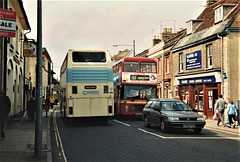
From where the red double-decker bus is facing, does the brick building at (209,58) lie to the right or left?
on its left

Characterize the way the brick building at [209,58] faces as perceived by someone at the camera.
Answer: facing the viewer and to the left of the viewer

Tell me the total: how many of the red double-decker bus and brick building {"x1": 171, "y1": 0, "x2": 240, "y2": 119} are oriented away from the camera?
0

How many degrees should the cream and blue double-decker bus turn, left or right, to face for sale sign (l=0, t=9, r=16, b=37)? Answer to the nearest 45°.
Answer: approximately 180°

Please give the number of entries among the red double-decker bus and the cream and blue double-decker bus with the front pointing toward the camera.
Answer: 1

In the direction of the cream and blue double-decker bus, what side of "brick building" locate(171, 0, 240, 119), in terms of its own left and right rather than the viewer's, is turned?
front

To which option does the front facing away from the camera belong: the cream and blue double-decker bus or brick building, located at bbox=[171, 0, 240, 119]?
the cream and blue double-decker bus

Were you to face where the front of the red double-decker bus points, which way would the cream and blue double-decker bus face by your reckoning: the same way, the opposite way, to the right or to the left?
the opposite way

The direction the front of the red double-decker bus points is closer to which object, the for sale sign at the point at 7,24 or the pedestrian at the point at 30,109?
the for sale sign

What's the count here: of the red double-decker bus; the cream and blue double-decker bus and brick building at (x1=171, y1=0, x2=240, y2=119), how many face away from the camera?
1

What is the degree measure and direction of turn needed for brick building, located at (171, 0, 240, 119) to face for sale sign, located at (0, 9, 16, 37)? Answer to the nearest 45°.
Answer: approximately 45° to its left

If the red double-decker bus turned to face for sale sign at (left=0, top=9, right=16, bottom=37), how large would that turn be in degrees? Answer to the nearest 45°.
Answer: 0° — it already faces it

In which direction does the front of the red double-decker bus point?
toward the camera

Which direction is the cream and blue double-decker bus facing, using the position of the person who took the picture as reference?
facing away from the viewer
